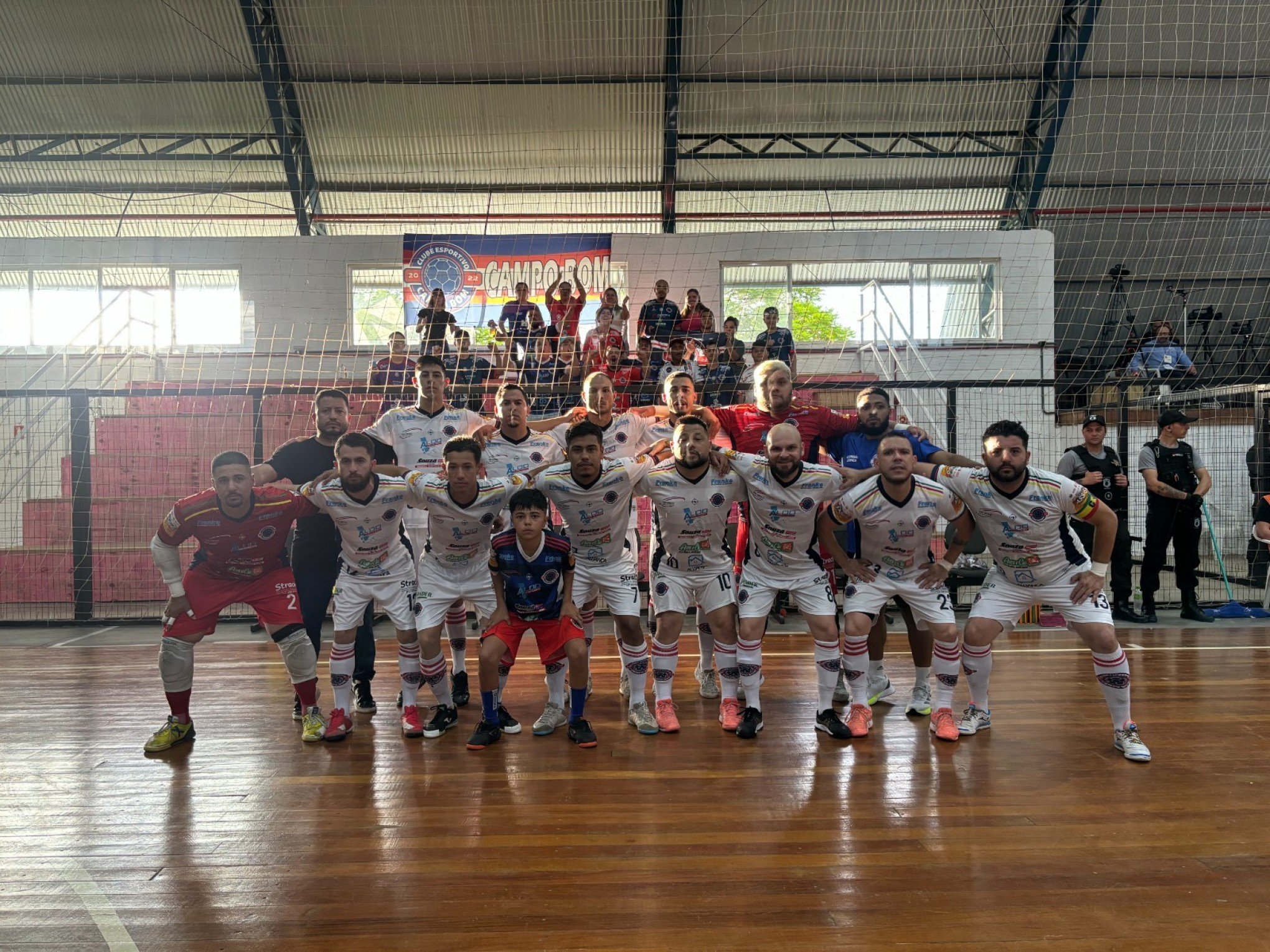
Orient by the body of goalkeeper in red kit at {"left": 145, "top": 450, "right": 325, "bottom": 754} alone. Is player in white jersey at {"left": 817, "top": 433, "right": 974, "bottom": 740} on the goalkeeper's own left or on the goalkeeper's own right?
on the goalkeeper's own left

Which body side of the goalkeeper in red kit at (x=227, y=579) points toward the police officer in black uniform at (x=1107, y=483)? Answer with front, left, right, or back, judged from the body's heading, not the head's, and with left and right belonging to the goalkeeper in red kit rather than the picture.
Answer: left

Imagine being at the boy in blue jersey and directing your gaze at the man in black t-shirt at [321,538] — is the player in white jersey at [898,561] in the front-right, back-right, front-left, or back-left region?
back-right

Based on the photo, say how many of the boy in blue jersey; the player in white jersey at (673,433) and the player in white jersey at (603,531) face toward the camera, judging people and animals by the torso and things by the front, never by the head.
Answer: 3

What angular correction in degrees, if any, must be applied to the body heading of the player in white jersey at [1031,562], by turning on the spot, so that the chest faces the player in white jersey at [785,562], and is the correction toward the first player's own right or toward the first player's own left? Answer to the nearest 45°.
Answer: approximately 90° to the first player's own right

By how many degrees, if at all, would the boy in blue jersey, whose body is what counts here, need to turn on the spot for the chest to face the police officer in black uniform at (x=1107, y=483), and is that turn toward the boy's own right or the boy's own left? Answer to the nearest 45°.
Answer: approximately 135° to the boy's own left

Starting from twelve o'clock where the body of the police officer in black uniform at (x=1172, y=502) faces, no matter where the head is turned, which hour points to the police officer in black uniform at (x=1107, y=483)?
the police officer in black uniform at (x=1107, y=483) is roughly at 3 o'clock from the police officer in black uniform at (x=1172, y=502).

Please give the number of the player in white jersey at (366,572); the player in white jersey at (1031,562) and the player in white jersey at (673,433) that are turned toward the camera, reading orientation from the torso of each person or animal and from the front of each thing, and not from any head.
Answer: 3

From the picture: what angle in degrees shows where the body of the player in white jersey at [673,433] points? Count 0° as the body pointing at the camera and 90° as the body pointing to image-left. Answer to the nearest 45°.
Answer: approximately 0°

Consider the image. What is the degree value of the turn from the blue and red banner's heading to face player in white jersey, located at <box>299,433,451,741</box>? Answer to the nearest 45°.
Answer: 0° — it already faces them
